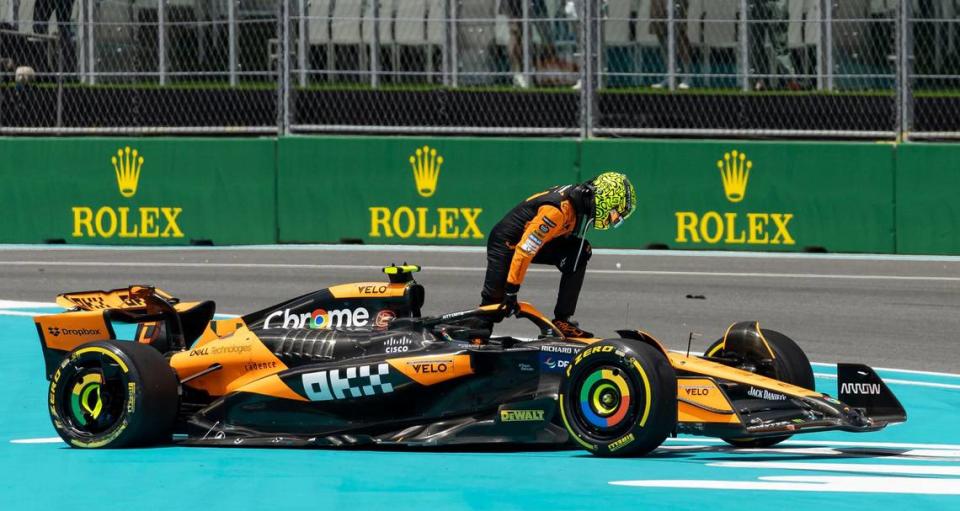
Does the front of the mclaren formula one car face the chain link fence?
no

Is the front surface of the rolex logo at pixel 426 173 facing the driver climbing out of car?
yes

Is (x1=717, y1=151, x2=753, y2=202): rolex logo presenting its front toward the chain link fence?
no

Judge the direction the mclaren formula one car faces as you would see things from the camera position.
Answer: facing the viewer and to the right of the viewer

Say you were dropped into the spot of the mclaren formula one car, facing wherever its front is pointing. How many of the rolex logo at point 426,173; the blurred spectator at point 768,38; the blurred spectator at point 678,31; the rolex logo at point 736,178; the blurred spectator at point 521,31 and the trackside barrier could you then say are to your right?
0

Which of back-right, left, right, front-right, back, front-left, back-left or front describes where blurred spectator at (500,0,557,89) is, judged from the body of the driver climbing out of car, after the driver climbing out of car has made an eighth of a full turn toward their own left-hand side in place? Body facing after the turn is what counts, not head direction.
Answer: front-left

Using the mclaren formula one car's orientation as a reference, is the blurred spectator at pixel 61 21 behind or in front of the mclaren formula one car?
behind

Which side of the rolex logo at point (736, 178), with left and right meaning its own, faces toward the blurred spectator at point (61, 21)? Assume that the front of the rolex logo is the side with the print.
right

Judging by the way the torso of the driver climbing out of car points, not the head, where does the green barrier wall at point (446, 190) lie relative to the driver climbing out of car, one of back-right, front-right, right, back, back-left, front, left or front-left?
left

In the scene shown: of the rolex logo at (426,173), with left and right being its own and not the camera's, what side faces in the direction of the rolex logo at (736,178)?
left

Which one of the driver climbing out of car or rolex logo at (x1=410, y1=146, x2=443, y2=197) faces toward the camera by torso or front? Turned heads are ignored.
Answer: the rolex logo

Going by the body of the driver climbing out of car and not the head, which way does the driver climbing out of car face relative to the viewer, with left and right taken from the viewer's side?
facing to the right of the viewer

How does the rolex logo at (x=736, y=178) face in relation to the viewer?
toward the camera
